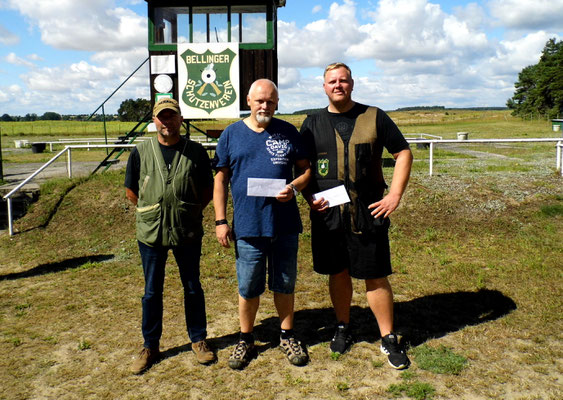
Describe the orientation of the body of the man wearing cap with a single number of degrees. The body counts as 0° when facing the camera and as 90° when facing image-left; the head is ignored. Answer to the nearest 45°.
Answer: approximately 0°

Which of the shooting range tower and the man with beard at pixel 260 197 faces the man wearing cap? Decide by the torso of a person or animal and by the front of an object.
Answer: the shooting range tower

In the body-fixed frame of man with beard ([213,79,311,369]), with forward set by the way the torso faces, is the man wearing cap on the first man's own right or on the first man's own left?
on the first man's own right

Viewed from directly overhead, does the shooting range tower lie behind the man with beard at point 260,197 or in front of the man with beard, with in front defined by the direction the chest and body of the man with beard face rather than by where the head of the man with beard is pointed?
behind

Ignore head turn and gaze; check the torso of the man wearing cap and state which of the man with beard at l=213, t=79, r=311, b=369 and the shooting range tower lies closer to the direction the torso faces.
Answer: the man with beard

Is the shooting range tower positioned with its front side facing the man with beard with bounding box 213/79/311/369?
yes
